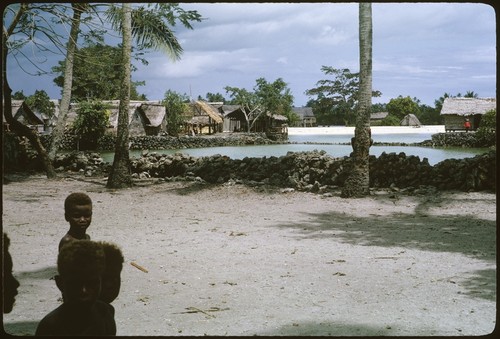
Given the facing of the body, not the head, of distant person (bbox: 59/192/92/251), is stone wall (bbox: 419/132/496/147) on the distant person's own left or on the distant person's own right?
on the distant person's own left

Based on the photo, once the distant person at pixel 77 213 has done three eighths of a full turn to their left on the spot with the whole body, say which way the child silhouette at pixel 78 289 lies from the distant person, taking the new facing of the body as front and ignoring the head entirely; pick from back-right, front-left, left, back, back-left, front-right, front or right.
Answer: back

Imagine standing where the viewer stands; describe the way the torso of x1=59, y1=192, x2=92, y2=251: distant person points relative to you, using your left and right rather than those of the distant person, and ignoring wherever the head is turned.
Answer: facing the viewer and to the right of the viewer

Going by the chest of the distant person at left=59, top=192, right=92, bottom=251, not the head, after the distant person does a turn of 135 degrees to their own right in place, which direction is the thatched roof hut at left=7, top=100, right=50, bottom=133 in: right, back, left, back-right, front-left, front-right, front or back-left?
right

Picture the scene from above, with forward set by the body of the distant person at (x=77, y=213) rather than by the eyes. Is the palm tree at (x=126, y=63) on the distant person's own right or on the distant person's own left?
on the distant person's own left
